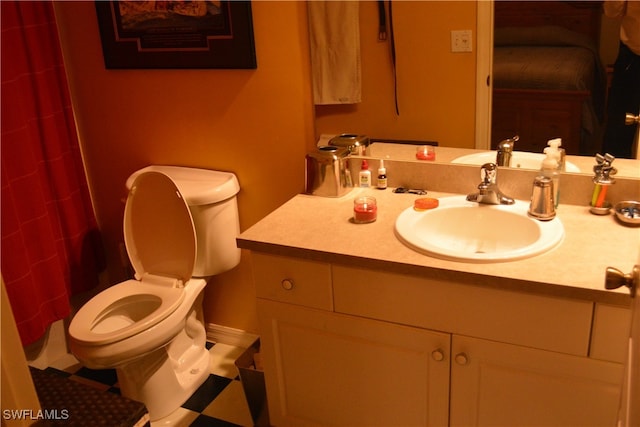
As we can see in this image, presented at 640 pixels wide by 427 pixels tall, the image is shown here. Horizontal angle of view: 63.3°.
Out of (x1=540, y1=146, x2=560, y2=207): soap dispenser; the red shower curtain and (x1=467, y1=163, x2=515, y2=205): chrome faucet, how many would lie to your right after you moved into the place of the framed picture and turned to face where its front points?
1

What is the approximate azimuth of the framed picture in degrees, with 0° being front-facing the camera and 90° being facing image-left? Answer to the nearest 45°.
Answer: approximately 0°

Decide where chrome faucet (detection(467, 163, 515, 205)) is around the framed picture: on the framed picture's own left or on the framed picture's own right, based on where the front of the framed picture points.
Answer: on the framed picture's own left

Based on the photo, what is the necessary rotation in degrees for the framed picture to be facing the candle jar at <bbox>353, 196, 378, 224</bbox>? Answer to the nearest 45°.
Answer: approximately 45° to its left

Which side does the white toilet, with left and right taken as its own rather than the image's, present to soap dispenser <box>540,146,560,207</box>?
left

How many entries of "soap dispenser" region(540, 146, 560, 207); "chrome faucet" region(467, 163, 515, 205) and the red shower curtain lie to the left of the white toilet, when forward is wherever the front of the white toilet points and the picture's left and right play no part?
2

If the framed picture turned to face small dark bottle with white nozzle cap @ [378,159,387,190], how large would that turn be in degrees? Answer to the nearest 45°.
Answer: approximately 45° to its left

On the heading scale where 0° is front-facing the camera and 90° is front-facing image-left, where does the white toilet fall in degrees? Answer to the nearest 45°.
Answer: approximately 45°
